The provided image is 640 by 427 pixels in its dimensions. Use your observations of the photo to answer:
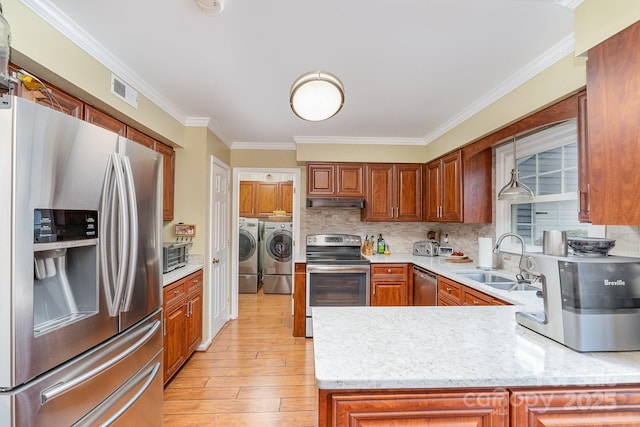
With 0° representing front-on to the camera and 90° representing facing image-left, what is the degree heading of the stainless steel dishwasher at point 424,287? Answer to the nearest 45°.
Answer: approximately 45°

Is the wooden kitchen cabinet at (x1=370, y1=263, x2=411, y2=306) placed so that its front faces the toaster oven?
no

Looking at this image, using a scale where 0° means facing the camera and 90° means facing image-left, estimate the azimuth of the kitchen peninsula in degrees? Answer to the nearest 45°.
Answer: approximately 0°

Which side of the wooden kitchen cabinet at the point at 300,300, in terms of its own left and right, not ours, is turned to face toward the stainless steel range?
left

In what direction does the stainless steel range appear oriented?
toward the camera

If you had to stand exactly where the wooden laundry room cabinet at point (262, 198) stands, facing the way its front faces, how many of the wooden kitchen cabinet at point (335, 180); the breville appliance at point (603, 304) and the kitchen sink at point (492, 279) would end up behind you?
0

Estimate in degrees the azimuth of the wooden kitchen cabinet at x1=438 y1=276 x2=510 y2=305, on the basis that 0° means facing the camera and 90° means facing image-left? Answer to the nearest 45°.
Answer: approximately 45°

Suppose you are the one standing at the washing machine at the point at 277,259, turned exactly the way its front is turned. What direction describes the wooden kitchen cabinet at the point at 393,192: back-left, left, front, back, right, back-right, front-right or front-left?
front-left

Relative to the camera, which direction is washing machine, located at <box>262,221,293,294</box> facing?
toward the camera

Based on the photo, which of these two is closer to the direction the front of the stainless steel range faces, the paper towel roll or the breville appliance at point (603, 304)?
the breville appliance

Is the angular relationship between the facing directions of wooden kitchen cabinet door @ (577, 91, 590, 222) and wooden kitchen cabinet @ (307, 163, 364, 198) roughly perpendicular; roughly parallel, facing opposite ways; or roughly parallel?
roughly perpendicular

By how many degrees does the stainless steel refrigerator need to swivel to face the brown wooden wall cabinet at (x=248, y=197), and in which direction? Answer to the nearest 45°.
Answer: approximately 90° to its left

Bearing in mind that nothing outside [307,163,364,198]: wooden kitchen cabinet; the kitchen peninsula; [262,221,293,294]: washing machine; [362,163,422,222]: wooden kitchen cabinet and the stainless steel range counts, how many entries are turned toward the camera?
5

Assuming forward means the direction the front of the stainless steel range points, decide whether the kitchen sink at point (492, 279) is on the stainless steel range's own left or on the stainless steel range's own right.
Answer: on the stainless steel range's own left

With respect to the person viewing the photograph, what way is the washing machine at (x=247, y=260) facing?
facing the viewer

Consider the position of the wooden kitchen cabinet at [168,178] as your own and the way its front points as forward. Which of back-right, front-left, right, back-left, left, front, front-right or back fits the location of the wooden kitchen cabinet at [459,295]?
front

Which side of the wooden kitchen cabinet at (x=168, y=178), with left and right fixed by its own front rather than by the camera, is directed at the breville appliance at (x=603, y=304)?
front

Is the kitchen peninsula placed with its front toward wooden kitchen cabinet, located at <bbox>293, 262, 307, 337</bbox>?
no
